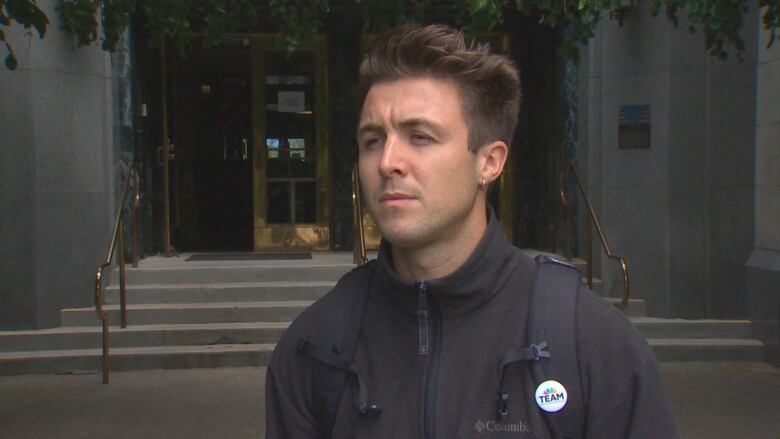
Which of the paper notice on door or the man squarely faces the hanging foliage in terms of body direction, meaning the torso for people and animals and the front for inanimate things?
the paper notice on door

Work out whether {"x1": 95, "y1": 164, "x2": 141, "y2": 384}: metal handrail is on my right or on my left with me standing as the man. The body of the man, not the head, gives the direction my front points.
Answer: on my right

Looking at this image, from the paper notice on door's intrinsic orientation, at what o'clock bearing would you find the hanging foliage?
The hanging foliage is roughly at 12 o'clock from the paper notice on door.

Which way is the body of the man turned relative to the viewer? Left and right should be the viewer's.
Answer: facing the viewer and to the left of the viewer

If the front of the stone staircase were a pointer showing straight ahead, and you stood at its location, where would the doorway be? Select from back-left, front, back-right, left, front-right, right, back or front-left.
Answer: back

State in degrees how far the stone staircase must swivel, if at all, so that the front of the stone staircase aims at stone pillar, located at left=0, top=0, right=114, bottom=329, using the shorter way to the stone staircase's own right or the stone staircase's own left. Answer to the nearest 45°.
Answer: approximately 90° to the stone staircase's own right

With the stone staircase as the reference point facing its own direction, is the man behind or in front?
in front

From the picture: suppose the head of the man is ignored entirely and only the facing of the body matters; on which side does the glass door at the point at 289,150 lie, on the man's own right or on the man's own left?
on the man's own right

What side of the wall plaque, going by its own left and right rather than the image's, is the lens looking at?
front

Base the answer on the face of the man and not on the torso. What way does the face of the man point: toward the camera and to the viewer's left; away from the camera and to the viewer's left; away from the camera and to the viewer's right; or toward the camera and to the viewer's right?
toward the camera and to the viewer's left

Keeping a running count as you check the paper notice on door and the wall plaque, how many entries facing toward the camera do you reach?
2

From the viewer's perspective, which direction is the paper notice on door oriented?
toward the camera

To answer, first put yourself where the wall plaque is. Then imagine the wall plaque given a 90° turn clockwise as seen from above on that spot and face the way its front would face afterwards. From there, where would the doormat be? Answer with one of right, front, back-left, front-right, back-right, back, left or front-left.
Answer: front

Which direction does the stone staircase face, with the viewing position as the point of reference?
facing the viewer

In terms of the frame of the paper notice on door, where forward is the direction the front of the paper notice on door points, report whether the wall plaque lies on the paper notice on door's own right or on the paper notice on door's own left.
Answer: on the paper notice on door's own left
